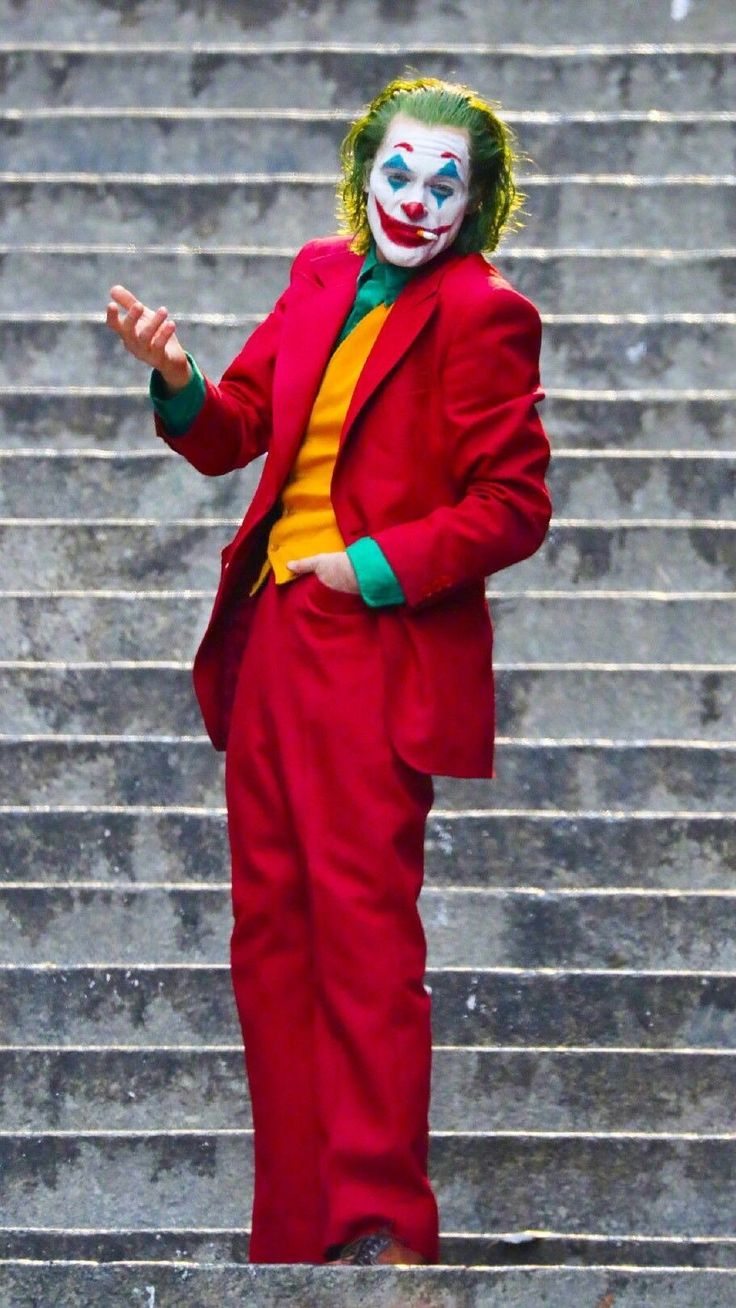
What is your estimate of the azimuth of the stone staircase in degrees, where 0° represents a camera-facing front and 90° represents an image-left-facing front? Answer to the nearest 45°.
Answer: approximately 0°

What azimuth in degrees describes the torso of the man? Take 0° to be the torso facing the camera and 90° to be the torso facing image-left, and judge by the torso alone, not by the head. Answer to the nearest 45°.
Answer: approximately 45°
